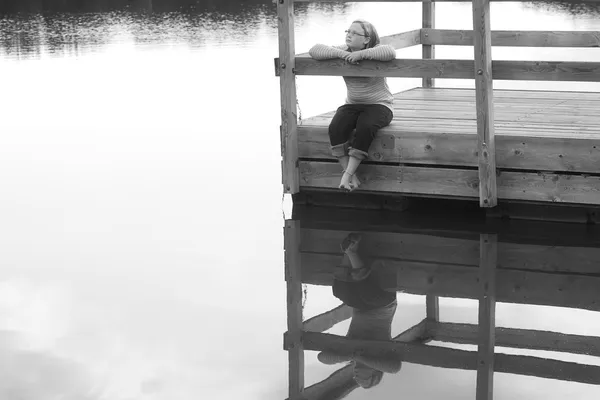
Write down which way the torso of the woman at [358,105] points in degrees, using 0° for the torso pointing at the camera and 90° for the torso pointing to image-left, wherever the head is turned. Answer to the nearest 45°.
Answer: approximately 45°
